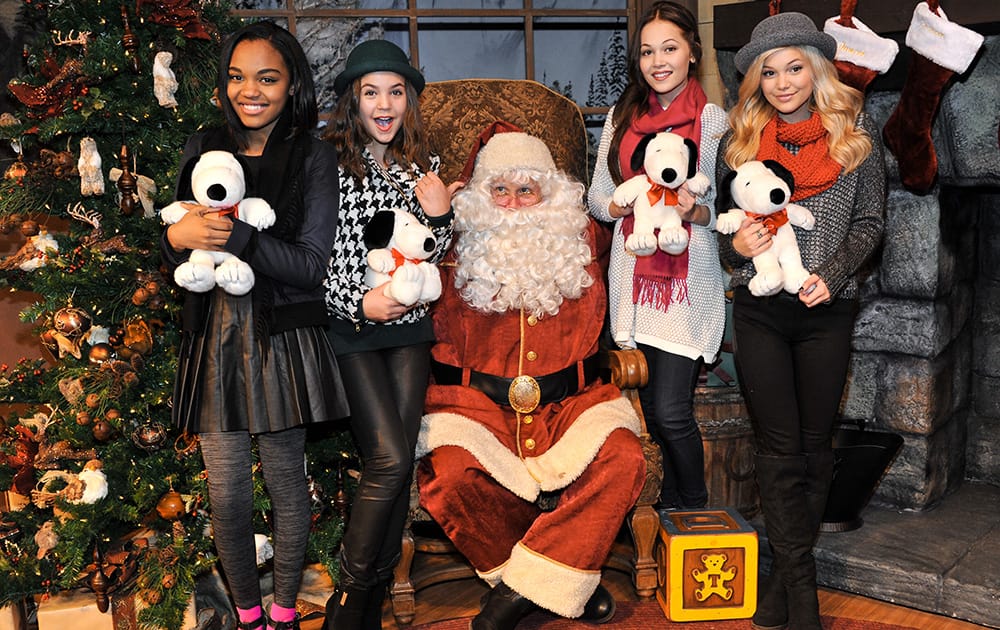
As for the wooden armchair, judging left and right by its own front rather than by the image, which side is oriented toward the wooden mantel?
left

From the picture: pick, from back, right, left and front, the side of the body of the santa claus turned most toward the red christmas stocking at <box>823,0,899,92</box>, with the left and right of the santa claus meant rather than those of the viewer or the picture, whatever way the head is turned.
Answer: left

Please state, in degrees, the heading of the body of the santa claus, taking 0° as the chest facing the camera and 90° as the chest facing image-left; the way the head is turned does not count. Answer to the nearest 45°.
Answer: approximately 0°

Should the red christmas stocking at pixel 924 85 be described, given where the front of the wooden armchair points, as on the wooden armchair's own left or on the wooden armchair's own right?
on the wooden armchair's own left

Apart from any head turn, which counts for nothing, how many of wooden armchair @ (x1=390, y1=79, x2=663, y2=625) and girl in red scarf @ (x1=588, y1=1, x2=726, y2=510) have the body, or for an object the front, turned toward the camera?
2

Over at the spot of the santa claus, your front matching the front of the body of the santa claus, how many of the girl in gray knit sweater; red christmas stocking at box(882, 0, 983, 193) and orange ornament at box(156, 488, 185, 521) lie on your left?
2

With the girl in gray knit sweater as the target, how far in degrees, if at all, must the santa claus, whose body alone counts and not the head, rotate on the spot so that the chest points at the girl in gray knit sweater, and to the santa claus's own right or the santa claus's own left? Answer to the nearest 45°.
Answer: approximately 90° to the santa claus's own left

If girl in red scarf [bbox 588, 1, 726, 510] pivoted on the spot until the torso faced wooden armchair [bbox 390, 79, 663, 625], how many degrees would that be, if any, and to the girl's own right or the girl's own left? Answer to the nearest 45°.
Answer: approximately 90° to the girl's own right

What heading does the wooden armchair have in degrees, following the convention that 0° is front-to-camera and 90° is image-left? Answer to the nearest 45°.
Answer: approximately 0°

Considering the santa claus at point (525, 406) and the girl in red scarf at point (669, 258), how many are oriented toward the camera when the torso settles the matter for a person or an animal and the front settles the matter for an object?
2
